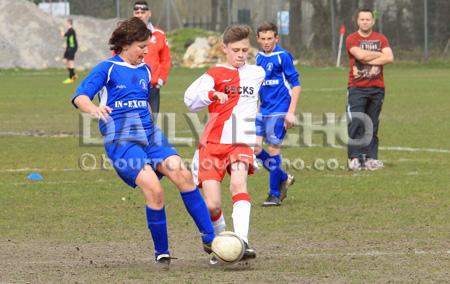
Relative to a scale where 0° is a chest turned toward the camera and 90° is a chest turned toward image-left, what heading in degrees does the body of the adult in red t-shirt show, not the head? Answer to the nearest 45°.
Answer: approximately 0°

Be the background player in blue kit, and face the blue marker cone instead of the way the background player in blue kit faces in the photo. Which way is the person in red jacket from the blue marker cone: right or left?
right

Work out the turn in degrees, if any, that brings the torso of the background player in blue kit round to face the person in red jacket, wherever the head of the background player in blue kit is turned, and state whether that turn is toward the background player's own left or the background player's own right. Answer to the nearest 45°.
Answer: approximately 90° to the background player's own right

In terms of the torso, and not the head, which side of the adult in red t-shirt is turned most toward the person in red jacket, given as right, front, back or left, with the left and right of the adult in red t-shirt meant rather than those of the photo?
right

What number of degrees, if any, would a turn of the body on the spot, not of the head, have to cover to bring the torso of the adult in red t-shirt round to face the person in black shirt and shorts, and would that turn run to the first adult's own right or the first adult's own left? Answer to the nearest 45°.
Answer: approximately 135° to the first adult's own right

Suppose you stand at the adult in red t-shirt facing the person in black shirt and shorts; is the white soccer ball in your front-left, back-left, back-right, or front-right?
back-left

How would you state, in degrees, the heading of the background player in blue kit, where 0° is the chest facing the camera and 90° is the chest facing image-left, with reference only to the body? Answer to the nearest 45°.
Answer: approximately 45°

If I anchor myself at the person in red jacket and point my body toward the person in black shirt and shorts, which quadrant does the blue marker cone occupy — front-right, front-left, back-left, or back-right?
back-left

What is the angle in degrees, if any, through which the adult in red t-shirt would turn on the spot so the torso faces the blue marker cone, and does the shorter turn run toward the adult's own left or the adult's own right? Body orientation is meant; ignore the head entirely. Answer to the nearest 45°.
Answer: approximately 90° to the adult's own right

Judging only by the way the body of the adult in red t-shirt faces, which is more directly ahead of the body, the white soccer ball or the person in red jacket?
the white soccer ball

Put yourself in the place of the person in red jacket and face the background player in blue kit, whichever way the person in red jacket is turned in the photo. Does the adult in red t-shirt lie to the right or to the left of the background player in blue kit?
left

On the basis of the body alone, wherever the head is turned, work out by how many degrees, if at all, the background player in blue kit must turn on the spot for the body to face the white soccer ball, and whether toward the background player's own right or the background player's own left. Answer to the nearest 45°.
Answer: approximately 45° to the background player's own left
